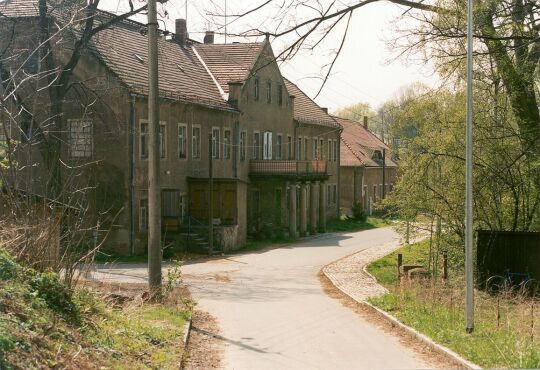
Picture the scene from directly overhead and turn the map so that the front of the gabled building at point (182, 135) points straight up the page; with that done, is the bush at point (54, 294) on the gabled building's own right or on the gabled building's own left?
on the gabled building's own right

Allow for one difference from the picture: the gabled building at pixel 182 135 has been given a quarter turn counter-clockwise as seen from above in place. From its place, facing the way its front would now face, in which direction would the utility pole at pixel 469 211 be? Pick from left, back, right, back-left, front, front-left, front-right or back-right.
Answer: back-right

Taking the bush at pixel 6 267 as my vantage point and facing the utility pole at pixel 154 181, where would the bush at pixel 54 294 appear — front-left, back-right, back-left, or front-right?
front-right

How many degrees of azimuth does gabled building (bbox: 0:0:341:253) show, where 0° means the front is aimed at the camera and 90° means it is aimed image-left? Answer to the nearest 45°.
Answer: approximately 315°

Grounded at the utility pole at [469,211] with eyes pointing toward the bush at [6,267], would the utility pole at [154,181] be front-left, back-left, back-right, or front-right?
front-right

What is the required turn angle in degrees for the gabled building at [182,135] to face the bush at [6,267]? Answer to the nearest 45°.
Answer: approximately 45° to its right
